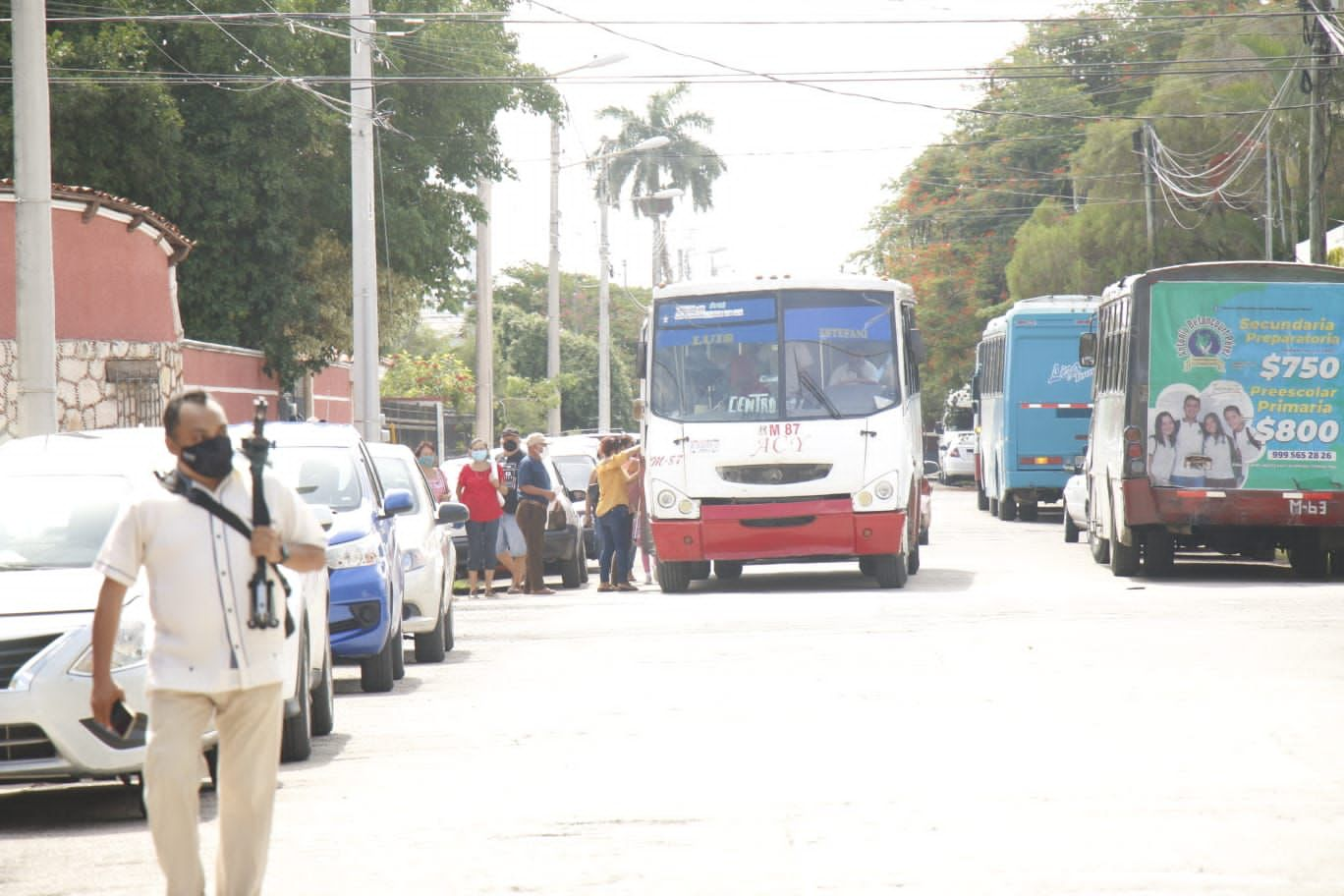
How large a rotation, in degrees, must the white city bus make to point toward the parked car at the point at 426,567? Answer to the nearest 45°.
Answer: approximately 45° to its right

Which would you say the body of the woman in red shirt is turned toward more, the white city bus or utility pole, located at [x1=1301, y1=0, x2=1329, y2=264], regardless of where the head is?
the white city bus

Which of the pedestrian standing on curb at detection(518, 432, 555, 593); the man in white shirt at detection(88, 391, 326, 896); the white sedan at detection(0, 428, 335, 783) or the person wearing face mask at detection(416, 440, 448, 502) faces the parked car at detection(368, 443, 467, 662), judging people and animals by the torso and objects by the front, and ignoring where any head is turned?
the person wearing face mask

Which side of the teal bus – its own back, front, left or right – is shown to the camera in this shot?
back

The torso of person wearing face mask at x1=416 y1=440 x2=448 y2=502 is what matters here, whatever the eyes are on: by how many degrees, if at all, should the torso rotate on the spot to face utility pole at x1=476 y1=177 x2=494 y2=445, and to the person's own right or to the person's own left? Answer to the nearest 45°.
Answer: approximately 180°

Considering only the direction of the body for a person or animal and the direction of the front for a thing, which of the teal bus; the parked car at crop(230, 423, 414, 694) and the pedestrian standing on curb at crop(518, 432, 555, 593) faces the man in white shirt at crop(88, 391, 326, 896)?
the parked car
